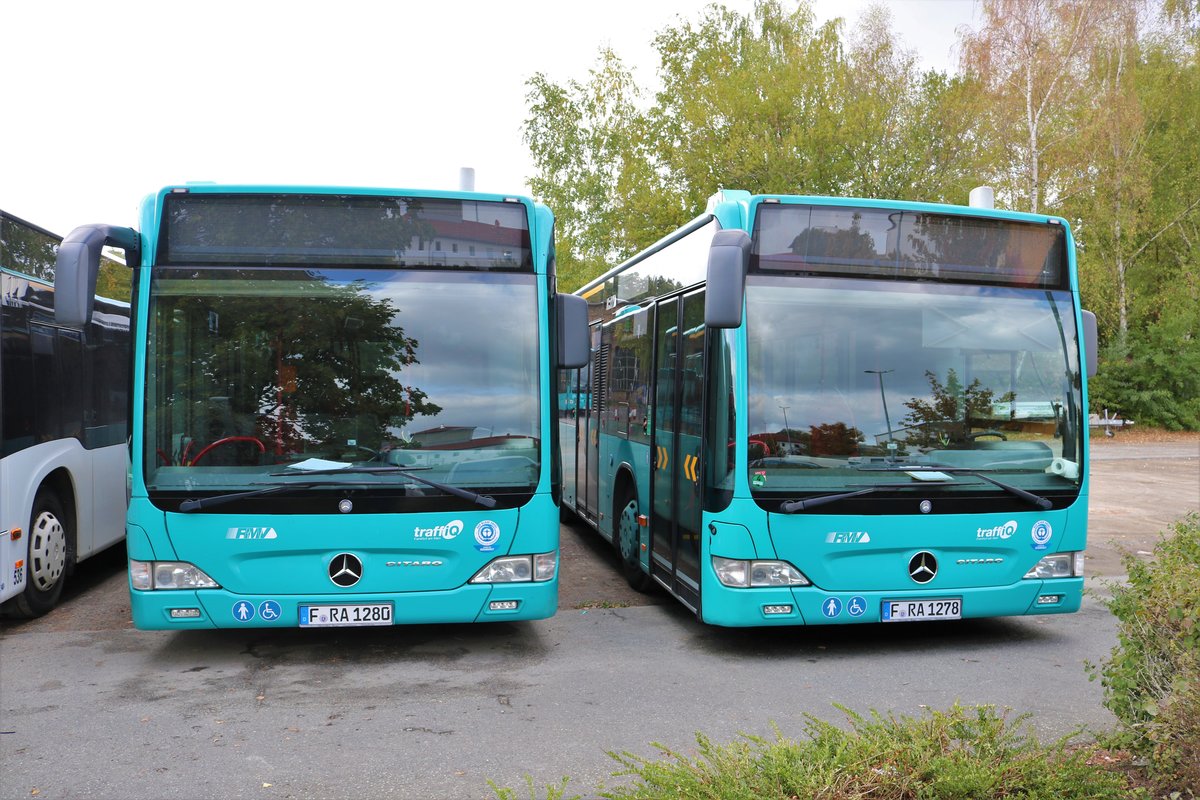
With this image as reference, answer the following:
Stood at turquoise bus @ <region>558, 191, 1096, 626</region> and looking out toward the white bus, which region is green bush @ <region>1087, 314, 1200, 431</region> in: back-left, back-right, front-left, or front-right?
back-right

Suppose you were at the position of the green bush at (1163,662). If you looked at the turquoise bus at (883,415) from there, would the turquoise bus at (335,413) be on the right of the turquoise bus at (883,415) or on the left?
left

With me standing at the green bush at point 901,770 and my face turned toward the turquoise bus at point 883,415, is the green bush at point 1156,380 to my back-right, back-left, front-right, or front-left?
front-right

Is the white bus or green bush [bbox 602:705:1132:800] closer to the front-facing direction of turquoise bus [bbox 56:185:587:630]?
the green bush

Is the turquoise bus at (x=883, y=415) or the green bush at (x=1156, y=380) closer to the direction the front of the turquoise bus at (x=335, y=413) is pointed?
the turquoise bus

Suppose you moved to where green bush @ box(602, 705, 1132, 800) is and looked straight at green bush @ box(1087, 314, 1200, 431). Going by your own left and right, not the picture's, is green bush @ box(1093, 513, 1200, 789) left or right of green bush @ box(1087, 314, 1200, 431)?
right

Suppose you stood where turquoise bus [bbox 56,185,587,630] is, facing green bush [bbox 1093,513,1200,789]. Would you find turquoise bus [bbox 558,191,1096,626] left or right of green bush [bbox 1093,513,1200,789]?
left

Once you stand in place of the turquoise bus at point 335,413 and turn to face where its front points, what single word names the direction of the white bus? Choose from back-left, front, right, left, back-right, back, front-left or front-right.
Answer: back-right

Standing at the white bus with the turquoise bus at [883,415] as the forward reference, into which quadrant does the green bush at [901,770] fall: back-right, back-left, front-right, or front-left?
front-right

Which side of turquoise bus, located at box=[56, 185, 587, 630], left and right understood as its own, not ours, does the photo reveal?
front

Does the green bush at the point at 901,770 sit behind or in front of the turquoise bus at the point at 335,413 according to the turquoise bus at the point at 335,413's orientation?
in front

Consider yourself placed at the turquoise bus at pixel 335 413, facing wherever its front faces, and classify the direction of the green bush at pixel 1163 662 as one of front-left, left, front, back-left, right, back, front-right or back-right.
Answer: front-left

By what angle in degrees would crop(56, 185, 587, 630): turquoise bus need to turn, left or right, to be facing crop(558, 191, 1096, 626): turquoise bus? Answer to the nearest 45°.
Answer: approximately 90° to its left
